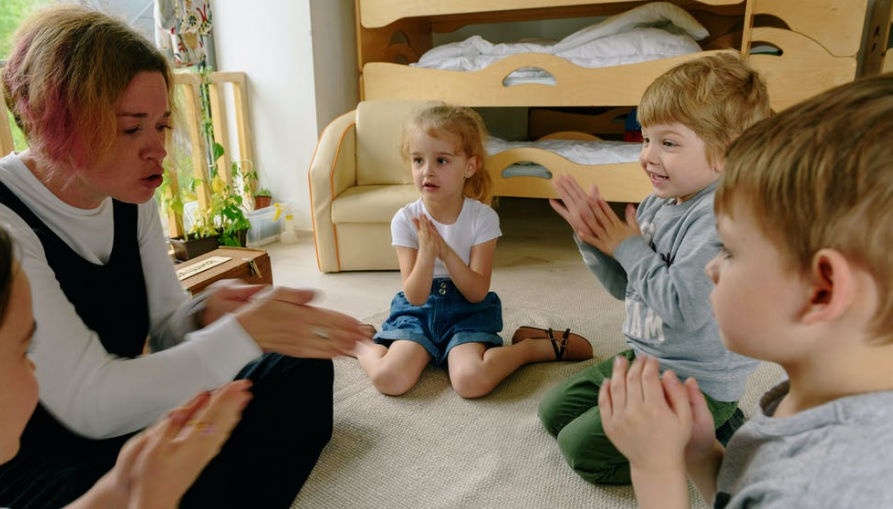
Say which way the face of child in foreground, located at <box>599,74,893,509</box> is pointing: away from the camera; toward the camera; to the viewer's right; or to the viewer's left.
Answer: to the viewer's left

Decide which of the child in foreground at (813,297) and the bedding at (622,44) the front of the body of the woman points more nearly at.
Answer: the child in foreground

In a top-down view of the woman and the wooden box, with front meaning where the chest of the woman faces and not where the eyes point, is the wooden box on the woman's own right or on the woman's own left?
on the woman's own left

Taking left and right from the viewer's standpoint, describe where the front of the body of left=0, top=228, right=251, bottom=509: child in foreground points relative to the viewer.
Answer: facing away from the viewer and to the right of the viewer

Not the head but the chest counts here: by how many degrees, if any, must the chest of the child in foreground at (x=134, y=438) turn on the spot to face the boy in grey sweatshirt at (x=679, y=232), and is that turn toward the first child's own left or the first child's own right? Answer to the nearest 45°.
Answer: approximately 45° to the first child's own right

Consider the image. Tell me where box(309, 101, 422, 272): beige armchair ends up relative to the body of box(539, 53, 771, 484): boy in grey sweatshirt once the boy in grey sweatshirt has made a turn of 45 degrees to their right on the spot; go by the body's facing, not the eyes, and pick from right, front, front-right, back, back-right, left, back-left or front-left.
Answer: front-right

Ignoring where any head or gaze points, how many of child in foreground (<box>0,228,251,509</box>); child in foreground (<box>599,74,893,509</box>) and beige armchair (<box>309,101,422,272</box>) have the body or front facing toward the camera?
1
